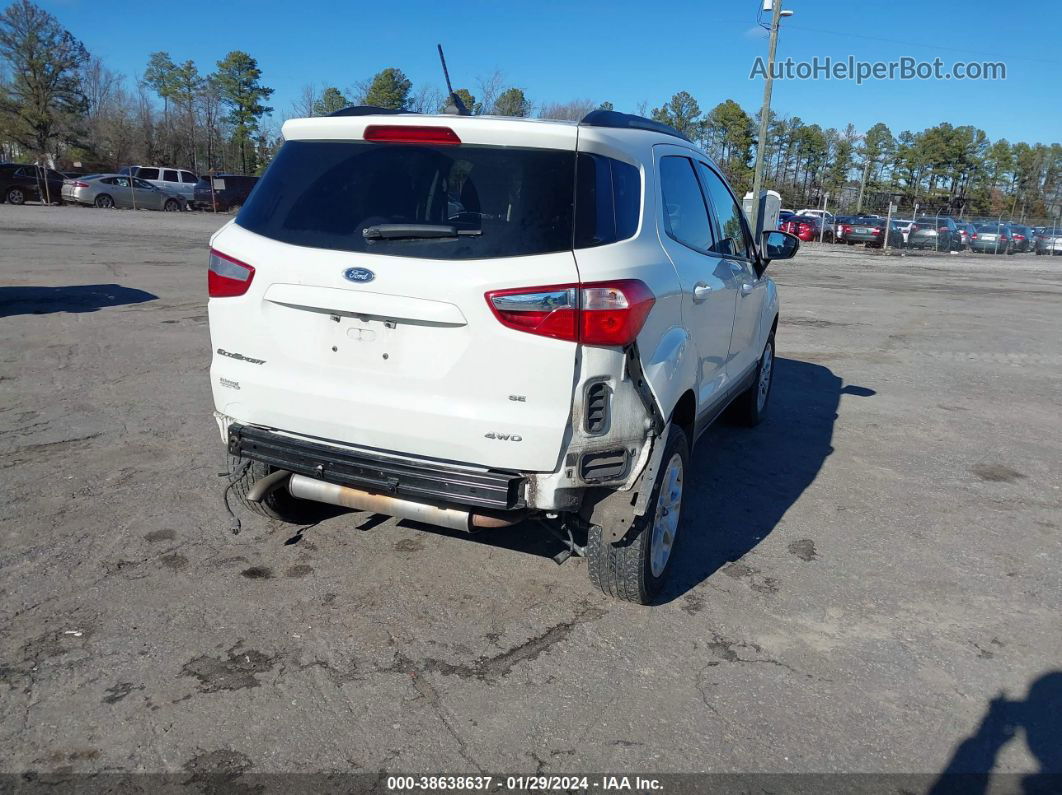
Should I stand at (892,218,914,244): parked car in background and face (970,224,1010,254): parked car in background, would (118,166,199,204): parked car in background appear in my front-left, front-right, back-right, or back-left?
back-left

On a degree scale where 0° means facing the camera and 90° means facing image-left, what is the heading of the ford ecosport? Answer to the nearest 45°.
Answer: approximately 225°
